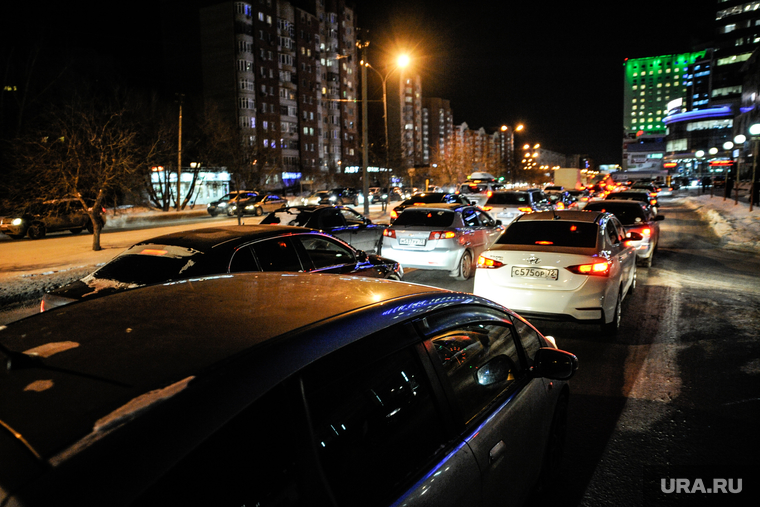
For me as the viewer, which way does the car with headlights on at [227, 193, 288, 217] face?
facing the viewer and to the left of the viewer

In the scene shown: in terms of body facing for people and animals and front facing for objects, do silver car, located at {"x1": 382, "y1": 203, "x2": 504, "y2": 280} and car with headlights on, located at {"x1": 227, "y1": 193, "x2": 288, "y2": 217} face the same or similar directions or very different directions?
very different directions

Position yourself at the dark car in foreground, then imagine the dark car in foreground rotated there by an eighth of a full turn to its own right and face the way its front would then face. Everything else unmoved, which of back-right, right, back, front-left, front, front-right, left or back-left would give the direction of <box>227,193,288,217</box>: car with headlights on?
left

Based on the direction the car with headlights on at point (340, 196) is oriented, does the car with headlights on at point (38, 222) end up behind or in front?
in front

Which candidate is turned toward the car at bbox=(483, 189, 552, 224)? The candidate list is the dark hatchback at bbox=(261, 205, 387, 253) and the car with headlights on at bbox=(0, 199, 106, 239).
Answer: the dark hatchback

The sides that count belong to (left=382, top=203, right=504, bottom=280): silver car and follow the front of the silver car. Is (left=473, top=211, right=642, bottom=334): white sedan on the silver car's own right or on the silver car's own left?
on the silver car's own right

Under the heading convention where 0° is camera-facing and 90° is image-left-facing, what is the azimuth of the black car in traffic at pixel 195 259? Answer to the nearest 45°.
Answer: approximately 225°

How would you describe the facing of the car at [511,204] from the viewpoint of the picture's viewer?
facing away from the viewer and to the right of the viewer

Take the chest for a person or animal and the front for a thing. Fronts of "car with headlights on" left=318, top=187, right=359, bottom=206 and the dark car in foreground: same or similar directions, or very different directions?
very different directions

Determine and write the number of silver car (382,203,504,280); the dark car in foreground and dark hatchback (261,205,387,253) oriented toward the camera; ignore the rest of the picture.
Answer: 0

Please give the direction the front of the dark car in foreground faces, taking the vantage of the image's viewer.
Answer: facing away from the viewer and to the right of the viewer

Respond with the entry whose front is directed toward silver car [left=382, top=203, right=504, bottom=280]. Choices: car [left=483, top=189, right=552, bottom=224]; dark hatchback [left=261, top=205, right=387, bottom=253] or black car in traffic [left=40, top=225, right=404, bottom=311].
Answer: black car in traffic [left=40, top=225, right=404, bottom=311]

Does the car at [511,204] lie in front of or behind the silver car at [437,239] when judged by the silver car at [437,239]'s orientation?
in front

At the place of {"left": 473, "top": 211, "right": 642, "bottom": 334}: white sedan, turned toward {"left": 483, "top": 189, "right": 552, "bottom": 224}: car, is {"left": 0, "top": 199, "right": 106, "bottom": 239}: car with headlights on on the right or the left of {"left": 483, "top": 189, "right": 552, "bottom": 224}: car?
left

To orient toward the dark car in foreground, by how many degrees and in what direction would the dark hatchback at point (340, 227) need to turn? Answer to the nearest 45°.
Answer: approximately 135° to its right
